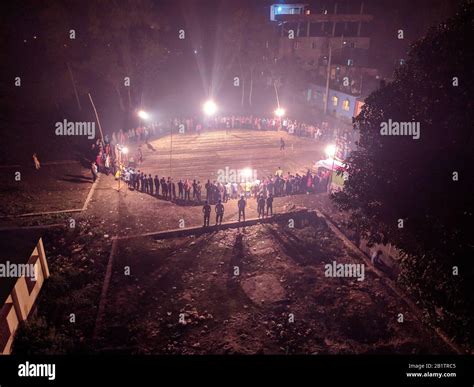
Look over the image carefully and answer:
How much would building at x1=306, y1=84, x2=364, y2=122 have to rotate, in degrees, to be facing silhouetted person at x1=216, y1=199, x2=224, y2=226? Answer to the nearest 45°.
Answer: approximately 45° to its left

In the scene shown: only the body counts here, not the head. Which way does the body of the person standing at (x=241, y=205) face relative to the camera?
away from the camera

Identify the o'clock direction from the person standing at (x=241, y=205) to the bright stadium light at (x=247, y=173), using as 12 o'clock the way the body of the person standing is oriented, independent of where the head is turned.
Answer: The bright stadium light is roughly at 12 o'clock from the person standing.

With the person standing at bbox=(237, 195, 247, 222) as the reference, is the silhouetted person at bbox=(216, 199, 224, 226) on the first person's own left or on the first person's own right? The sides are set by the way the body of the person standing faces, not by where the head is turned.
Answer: on the first person's own left

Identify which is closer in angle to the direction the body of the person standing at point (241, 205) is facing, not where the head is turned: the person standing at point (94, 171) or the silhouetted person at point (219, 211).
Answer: the person standing

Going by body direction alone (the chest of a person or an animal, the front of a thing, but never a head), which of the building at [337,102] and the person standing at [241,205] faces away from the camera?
the person standing

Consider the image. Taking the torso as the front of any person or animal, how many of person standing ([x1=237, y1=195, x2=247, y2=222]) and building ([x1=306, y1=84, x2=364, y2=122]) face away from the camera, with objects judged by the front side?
1
